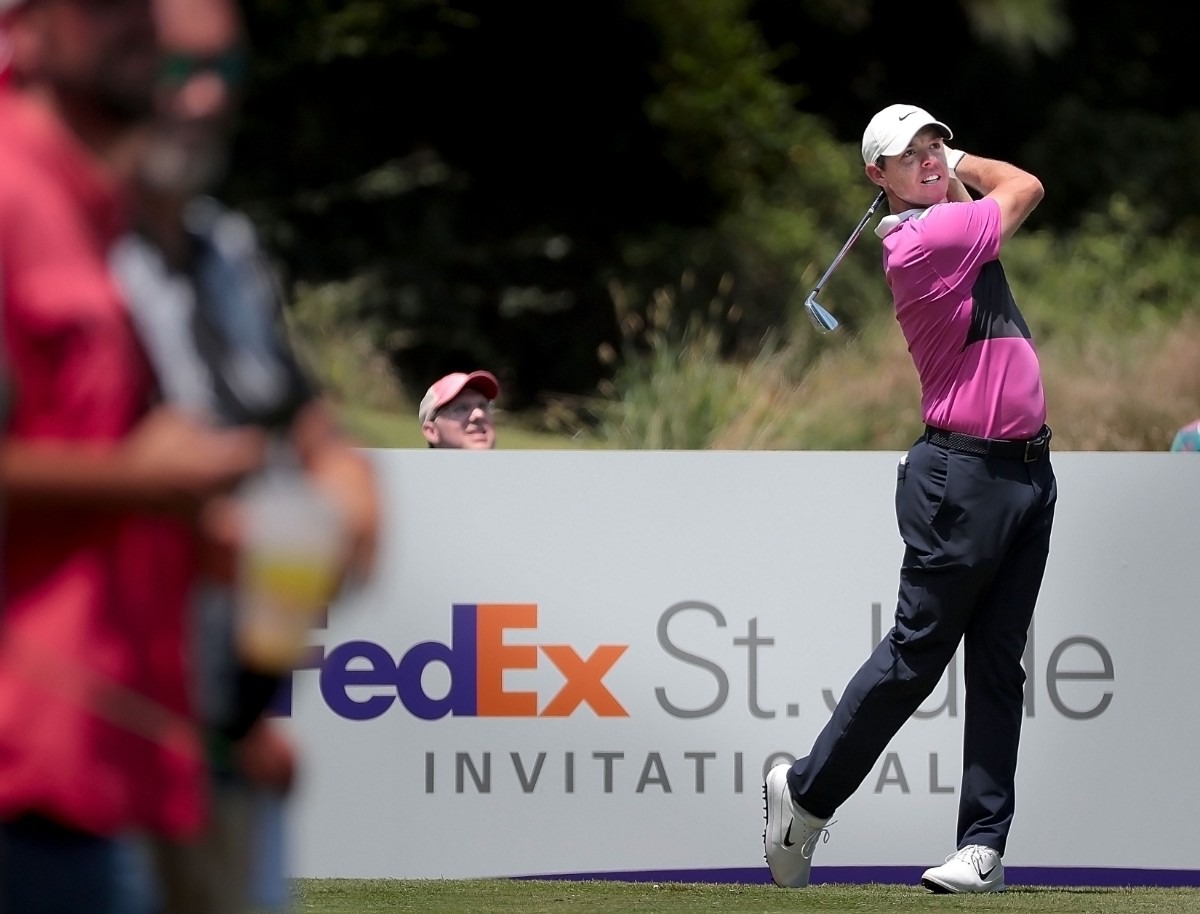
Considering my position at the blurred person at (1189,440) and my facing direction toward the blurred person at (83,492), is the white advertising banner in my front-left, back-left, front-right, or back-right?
front-right

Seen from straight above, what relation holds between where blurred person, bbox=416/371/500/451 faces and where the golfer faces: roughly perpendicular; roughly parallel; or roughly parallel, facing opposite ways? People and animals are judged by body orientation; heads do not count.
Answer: roughly parallel

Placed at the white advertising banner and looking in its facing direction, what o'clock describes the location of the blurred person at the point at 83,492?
The blurred person is roughly at 12 o'clock from the white advertising banner.

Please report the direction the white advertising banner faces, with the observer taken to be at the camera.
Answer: facing the viewer

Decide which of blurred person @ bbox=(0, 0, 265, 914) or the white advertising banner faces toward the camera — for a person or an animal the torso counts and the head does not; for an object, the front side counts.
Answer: the white advertising banner

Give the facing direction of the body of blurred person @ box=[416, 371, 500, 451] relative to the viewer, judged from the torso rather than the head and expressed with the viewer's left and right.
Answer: facing the viewer and to the right of the viewer

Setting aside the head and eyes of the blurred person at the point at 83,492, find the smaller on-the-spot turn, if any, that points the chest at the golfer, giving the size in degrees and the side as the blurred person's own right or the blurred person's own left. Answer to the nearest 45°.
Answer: approximately 45° to the blurred person's own left

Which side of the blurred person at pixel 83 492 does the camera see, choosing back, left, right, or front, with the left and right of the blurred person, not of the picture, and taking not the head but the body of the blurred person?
right

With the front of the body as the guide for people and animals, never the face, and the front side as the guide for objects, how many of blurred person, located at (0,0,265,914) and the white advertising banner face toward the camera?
1
